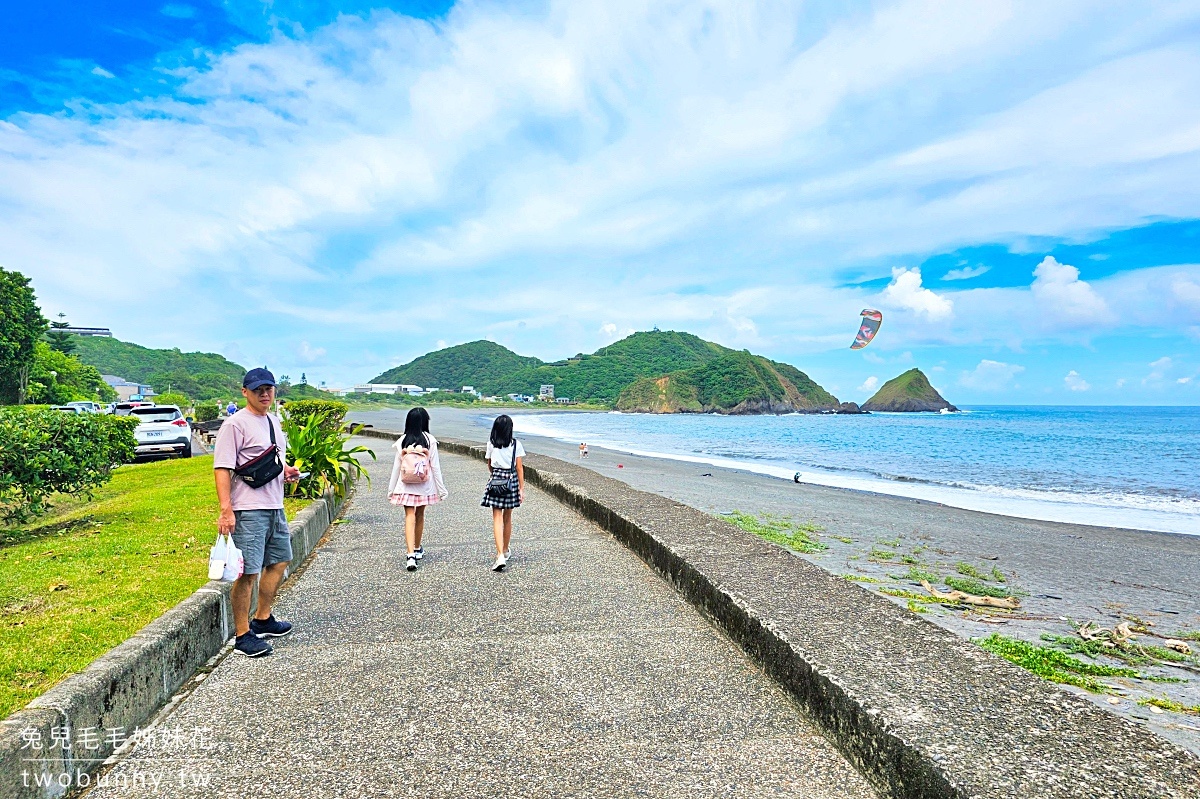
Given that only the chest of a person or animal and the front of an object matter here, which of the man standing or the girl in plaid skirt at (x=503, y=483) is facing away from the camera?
the girl in plaid skirt

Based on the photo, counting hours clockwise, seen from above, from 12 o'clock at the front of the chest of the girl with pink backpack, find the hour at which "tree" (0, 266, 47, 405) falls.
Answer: The tree is roughly at 11 o'clock from the girl with pink backpack.

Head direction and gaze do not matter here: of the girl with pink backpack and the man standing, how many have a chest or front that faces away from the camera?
1

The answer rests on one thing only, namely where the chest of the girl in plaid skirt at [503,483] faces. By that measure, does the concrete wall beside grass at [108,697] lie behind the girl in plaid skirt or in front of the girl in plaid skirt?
behind

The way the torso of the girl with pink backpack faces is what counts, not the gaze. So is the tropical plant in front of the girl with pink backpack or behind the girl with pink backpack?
in front

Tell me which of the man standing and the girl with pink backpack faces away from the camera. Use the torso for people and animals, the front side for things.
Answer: the girl with pink backpack

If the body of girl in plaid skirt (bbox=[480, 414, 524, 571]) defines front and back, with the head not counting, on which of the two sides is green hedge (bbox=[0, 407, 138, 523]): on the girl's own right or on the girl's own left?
on the girl's own left

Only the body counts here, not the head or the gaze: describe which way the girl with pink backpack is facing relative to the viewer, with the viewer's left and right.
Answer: facing away from the viewer

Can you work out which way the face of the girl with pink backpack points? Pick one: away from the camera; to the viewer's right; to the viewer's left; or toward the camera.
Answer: away from the camera

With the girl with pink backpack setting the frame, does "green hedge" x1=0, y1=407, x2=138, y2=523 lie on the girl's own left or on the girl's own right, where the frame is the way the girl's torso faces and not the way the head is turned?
on the girl's own left

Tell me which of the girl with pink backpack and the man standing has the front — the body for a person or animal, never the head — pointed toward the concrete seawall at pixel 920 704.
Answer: the man standing

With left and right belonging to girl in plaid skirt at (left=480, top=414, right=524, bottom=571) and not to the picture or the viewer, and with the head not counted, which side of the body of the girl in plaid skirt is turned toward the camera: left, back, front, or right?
back

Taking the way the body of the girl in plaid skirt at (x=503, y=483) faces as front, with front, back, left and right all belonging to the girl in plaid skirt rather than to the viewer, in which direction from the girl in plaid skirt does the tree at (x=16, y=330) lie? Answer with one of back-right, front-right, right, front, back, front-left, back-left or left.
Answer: front-left

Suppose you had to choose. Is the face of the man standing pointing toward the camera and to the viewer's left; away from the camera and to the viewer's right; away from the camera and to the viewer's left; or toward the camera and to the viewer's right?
toward the camera and to the viewer's right
